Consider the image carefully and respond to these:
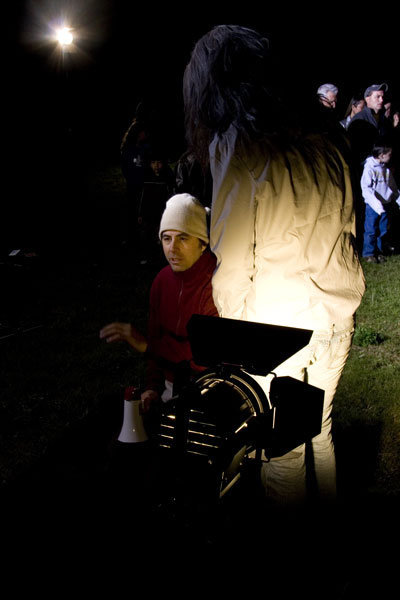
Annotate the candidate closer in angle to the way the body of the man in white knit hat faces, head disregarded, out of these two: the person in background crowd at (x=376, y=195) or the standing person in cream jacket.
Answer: the standing person in cream jacket

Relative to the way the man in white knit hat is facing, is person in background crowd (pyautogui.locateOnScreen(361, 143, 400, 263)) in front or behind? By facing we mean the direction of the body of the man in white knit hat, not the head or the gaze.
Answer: behind

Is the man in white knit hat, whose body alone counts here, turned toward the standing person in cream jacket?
no

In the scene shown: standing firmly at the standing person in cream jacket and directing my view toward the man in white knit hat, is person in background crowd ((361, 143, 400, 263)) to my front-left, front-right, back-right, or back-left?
front-right

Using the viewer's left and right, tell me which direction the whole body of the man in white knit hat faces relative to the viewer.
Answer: facing the viewer and to the left of the viewer

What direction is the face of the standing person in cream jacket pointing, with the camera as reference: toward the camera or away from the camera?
away from the camera
